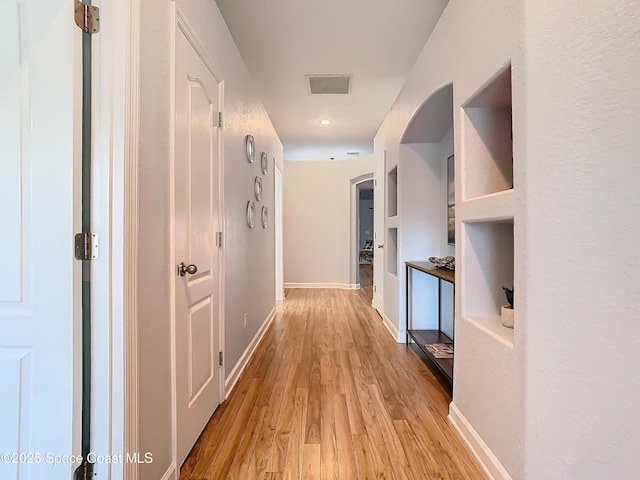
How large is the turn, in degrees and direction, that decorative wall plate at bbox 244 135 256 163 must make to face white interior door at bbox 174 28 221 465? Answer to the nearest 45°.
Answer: approximately 90° to its right

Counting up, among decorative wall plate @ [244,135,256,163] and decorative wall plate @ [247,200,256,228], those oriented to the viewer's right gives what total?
2

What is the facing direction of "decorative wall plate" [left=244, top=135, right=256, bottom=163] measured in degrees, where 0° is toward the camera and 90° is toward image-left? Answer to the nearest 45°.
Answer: approximately 270°

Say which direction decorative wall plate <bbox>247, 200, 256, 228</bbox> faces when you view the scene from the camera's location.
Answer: facing to the right of the viewer

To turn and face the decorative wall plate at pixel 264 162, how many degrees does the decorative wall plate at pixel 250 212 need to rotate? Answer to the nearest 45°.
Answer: approximately 90° to its left

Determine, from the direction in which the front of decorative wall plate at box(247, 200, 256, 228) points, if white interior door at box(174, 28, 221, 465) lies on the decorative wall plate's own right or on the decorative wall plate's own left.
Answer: on the decorative wall plate's own right
